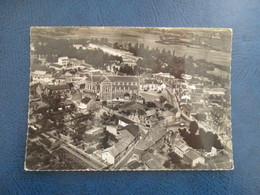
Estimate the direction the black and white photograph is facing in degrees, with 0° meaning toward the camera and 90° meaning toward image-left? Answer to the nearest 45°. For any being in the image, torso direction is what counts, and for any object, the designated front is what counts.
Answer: approximately 0°
